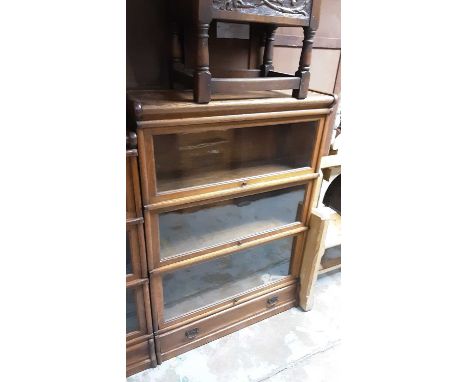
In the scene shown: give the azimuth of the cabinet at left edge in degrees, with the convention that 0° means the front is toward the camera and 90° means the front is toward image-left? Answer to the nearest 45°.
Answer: approximately 315°
